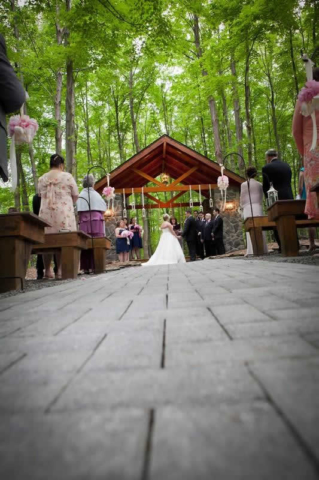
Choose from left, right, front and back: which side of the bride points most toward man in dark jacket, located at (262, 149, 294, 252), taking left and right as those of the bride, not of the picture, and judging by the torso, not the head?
right

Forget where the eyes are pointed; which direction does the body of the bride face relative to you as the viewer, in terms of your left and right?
facing away from the viewer and to the right of the viewer

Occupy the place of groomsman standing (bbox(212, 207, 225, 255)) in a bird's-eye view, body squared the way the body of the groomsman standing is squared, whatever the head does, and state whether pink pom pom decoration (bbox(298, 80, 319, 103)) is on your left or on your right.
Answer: on your left

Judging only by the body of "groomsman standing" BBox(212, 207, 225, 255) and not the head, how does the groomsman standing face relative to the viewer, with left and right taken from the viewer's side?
facing to the left of the viewer

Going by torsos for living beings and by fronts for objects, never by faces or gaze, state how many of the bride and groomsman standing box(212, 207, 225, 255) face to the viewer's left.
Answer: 1
